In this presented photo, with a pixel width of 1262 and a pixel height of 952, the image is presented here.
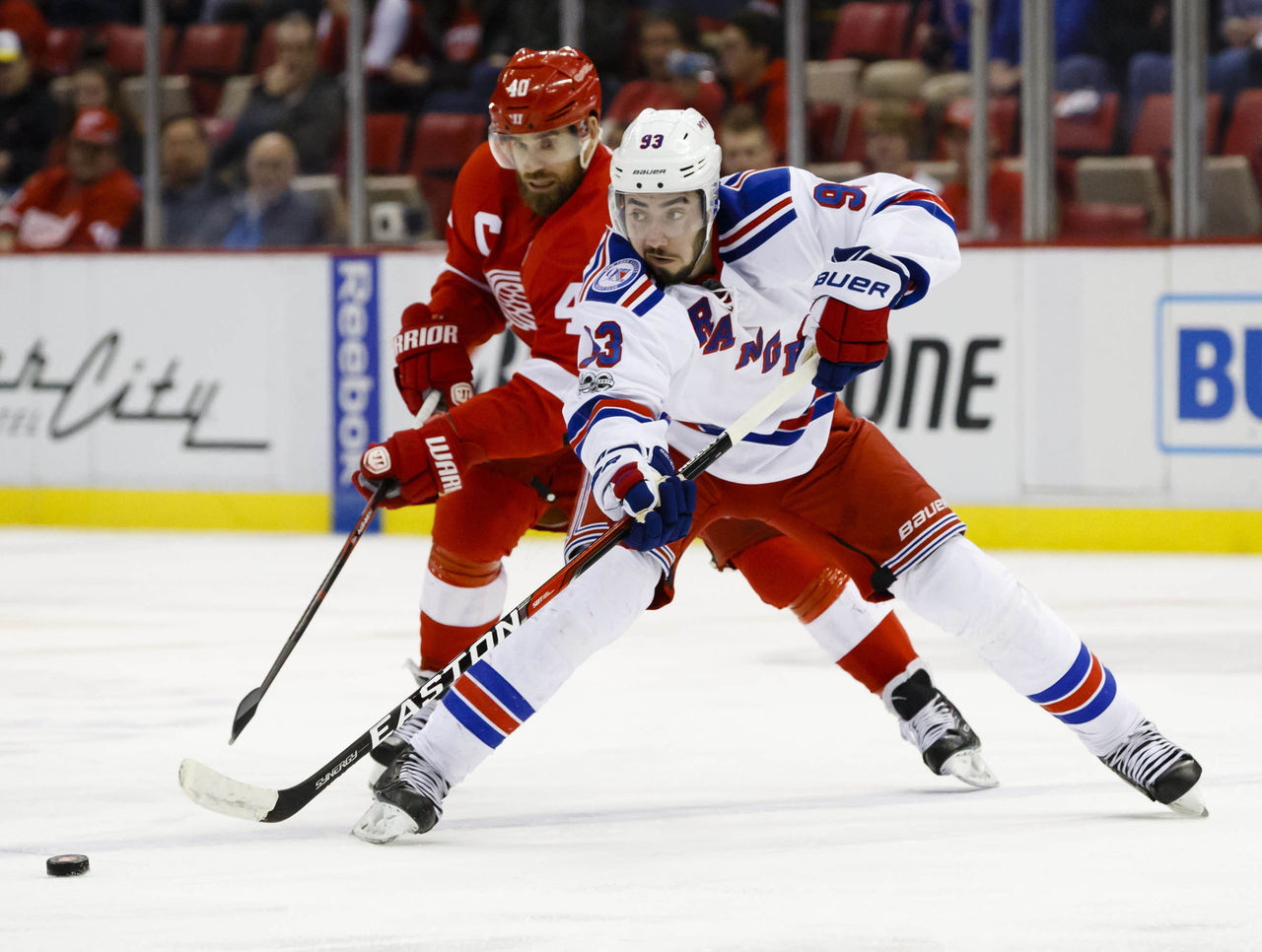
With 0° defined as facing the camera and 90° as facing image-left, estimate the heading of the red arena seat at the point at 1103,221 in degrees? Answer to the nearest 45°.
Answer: approximately 0°

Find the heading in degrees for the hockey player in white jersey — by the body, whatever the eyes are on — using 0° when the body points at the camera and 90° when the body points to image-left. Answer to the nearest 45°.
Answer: approximately 0°

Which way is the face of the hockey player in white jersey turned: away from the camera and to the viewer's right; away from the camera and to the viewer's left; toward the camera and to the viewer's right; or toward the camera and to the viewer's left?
toward the camera and to the viewer's left

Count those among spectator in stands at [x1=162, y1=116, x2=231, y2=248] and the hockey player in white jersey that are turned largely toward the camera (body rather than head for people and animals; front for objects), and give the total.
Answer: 2

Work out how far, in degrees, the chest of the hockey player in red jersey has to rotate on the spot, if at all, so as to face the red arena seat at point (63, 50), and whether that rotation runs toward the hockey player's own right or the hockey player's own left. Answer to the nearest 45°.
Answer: approximately 135° to the hockey player's own right

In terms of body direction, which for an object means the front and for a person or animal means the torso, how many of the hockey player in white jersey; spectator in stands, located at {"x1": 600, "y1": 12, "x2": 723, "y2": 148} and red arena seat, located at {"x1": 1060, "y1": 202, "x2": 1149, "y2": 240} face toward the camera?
3

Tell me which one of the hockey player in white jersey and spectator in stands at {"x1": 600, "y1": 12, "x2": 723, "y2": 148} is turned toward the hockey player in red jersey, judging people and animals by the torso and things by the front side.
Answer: the spectator in stands

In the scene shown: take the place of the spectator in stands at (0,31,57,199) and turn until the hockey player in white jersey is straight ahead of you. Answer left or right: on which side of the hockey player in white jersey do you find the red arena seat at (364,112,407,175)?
left

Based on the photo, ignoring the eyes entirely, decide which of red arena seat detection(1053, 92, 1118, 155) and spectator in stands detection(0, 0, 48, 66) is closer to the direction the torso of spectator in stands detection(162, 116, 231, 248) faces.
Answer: the red arena seat

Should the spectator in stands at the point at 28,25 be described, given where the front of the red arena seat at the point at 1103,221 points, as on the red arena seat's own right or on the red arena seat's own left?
on the red arena seat's own right
